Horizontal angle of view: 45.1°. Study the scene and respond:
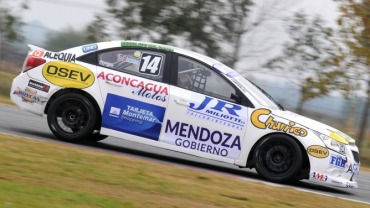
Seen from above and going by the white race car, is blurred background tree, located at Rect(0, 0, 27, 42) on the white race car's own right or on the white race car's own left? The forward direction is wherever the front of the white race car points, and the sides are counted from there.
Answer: on the white race car's own left

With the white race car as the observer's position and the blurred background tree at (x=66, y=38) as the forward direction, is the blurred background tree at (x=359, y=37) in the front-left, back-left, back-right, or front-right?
front-right

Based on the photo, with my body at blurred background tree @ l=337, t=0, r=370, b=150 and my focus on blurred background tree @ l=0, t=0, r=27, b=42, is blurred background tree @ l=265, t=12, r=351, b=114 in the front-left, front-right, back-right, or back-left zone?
front-right

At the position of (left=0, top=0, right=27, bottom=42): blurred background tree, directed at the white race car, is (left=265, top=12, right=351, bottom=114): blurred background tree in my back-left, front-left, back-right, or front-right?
front-left

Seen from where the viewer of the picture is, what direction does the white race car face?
facing to the right of the viewer

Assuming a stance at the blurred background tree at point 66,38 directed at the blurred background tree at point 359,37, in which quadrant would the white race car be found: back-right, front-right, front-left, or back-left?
front-right

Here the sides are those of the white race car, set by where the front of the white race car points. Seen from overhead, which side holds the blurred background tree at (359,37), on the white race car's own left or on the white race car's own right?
on the white race car's own left
